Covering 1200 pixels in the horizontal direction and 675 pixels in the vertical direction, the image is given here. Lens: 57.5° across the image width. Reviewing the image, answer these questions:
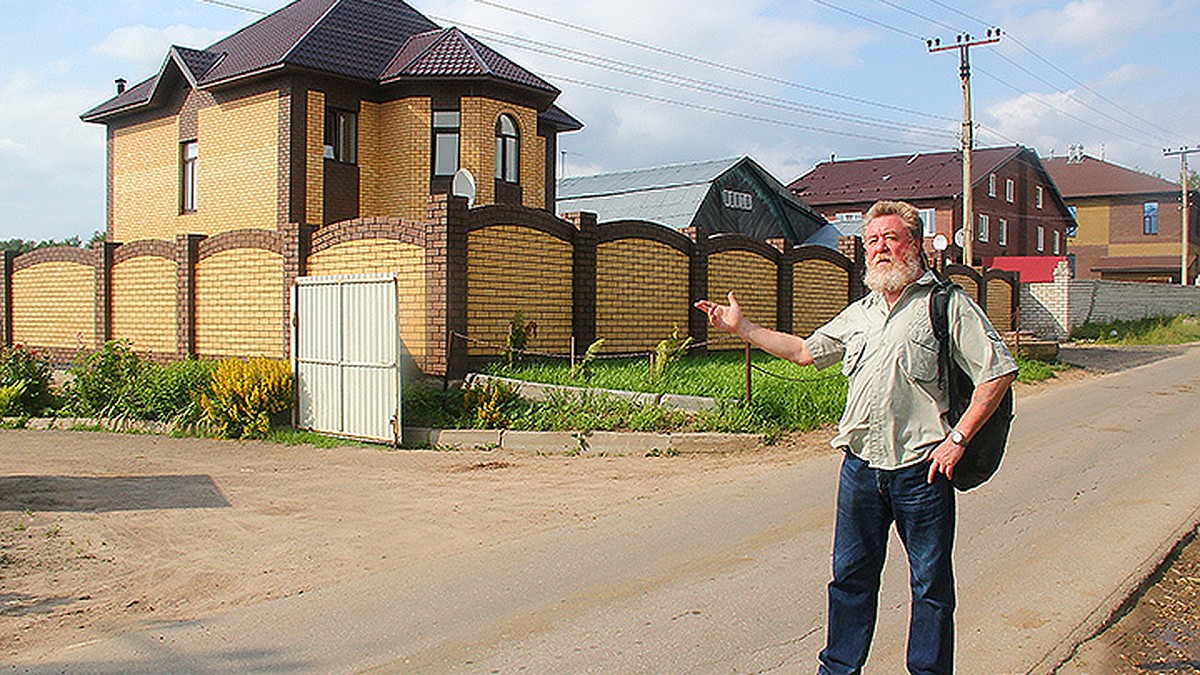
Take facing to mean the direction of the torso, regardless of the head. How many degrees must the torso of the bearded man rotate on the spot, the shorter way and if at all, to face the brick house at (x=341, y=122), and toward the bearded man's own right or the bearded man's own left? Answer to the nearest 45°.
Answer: approximately 90° to the bearded man's own right

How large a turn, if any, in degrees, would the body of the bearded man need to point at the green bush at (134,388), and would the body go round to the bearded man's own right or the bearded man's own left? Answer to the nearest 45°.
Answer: approximately 90° to the bearded man's own right

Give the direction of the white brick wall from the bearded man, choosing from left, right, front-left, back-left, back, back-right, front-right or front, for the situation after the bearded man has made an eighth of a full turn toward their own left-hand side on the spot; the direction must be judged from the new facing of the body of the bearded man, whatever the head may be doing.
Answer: back

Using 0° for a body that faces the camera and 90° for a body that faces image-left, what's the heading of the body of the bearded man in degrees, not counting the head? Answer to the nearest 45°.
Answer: approximately 45°

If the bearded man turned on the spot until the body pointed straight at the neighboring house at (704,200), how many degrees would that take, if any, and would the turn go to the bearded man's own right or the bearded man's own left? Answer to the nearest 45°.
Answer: approximately 135° to the bearded man's own right

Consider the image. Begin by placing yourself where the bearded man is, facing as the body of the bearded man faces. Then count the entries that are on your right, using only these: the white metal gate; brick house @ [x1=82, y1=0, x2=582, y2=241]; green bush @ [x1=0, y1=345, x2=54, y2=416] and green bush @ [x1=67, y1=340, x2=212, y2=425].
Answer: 4

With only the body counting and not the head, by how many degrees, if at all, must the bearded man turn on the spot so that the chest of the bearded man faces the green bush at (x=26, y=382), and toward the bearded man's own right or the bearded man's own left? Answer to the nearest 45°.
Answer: approximately 90° to the bearded man's own right

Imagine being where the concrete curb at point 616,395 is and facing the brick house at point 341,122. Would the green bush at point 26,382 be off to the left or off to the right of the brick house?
left

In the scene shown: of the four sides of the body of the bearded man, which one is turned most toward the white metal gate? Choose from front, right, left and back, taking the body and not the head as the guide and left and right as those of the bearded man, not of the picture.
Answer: right

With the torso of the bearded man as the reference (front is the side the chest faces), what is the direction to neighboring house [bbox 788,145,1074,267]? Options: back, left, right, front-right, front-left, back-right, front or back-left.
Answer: back-right
